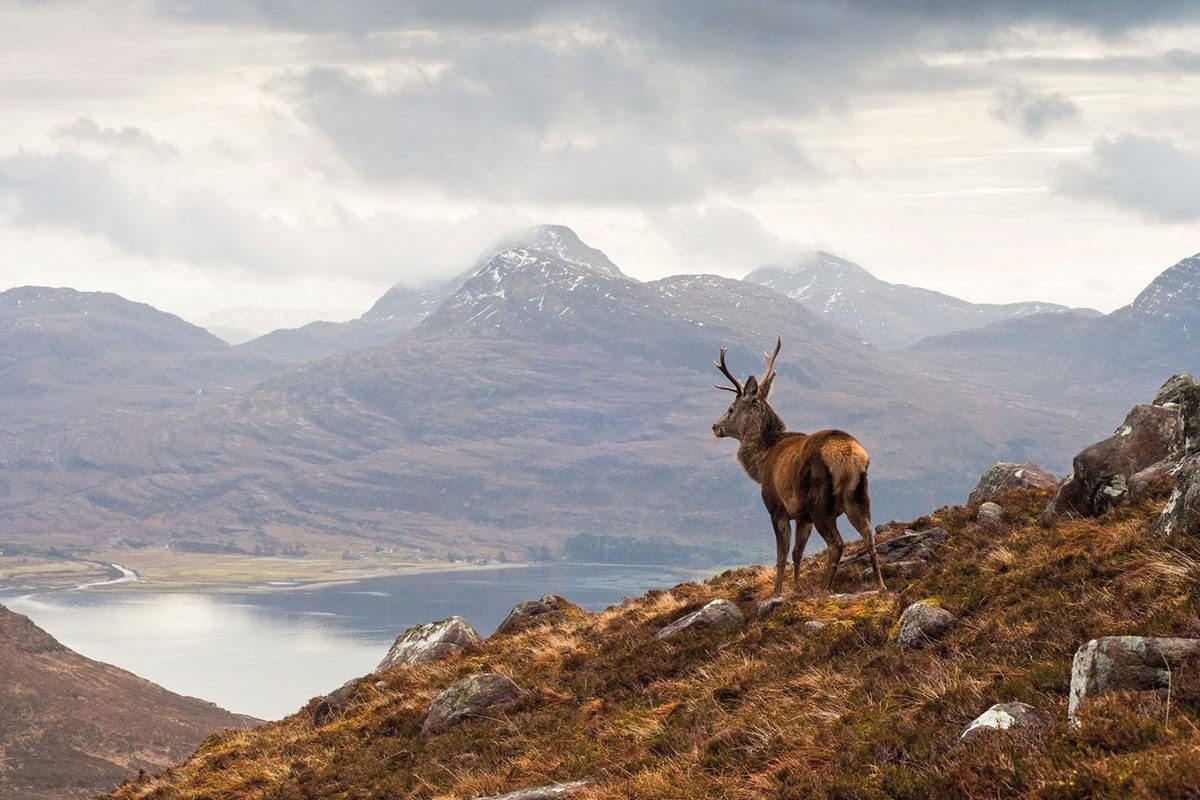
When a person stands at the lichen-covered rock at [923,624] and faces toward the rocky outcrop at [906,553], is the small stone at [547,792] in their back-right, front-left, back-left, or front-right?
back-left

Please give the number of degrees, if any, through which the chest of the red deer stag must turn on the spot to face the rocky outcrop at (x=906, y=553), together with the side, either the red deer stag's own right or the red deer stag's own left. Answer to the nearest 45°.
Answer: approximately 90° to the red deer stag's own right

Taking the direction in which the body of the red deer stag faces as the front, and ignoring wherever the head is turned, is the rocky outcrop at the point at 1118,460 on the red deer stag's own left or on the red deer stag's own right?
on the red deer stag's own right

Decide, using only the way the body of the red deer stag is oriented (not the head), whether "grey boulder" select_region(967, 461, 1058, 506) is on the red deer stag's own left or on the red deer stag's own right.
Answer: on the red deer stag's own right

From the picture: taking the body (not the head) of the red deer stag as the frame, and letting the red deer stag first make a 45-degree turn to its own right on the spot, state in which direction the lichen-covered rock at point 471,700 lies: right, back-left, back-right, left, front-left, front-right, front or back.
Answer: left

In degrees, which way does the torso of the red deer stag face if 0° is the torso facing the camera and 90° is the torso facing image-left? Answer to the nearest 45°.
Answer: approximately 135°

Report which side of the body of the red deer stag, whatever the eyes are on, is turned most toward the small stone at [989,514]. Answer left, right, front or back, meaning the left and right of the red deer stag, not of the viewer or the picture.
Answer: right

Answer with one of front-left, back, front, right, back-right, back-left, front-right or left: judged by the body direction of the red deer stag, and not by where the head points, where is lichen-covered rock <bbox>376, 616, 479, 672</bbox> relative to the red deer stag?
front

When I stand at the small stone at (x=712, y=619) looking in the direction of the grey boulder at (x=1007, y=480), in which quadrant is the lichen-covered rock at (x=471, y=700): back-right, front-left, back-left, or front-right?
back-left

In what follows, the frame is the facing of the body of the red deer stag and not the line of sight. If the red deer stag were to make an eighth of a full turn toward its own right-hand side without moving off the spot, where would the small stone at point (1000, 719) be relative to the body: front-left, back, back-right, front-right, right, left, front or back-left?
back

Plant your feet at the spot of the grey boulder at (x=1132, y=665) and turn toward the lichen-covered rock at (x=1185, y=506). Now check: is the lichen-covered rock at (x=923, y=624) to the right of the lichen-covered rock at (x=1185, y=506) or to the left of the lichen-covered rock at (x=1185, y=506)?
left

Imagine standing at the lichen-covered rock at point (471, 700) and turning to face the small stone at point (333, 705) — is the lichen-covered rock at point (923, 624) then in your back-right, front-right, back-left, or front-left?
back-right
